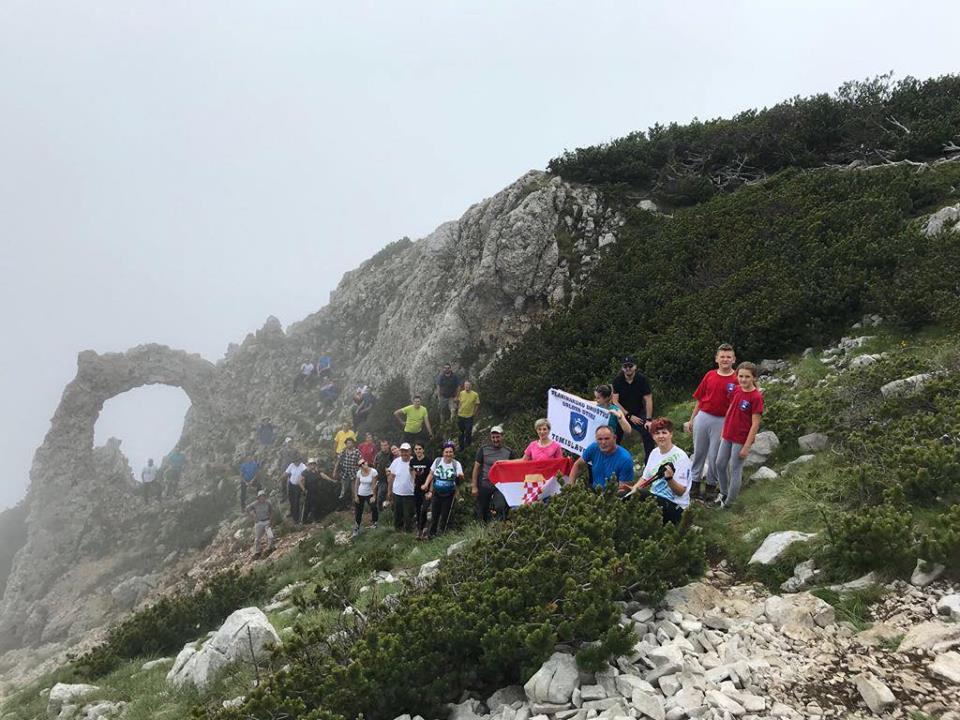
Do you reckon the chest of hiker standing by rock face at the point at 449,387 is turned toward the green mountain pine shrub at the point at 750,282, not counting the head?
no

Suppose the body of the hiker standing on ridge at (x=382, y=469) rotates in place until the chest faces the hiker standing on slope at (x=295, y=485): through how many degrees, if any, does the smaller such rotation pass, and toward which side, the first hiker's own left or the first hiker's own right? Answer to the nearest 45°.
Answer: approximately 135° to the first hiker's own right

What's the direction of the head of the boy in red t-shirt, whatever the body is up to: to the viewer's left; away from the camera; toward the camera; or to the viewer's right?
toward the camera

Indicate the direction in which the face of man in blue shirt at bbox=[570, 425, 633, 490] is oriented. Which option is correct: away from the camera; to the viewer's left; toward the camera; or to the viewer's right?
toward the camera

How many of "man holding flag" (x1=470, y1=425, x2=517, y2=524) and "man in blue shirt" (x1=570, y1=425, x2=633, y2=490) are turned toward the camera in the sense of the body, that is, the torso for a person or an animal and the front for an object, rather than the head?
2

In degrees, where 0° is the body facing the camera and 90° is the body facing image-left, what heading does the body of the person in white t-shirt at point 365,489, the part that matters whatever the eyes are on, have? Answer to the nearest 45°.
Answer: approximately 0°

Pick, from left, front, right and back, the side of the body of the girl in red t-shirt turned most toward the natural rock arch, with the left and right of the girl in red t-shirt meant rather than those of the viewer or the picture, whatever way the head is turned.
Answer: right

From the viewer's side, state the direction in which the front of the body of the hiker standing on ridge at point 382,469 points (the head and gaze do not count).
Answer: toward the camera

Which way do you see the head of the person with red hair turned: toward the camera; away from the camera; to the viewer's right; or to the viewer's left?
toward the camera

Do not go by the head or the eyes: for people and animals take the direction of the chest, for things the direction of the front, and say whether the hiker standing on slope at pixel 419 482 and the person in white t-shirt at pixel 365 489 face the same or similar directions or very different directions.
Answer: same or similar directions
